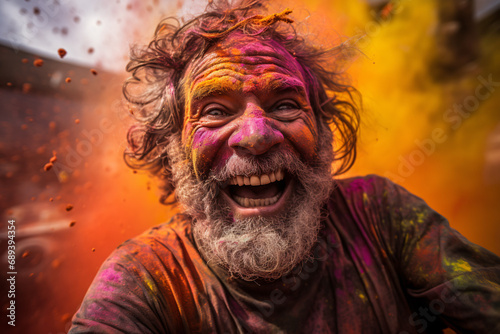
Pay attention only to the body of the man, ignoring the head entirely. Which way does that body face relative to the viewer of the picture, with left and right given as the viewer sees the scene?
facing the viewer
